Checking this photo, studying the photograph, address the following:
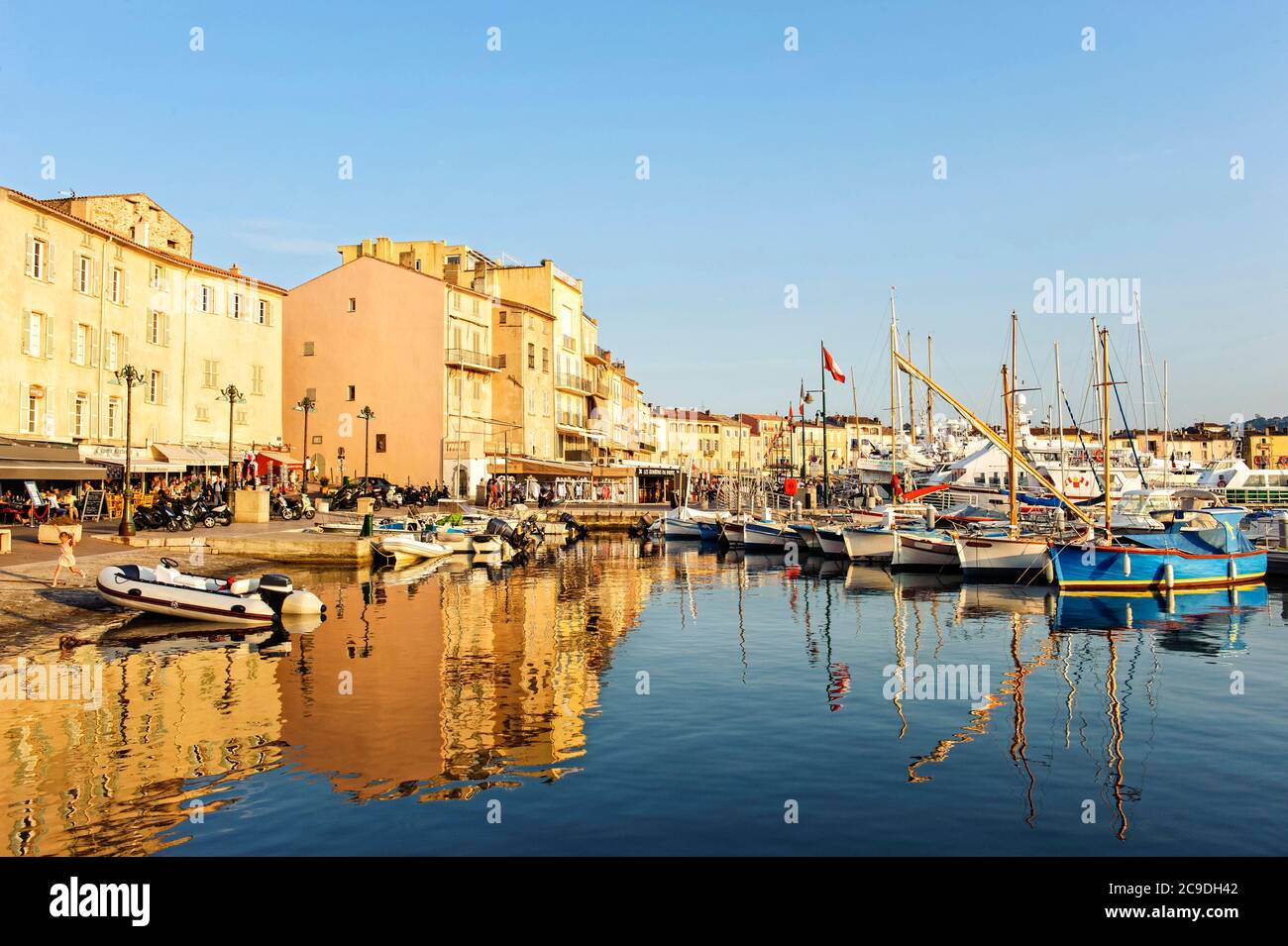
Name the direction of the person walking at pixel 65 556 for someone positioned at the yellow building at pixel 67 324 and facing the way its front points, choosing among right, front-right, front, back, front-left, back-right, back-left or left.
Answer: front-right

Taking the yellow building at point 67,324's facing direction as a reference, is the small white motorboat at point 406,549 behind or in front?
in front

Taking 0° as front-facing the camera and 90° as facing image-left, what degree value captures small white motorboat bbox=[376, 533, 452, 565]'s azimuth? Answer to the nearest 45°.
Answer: approximately 90°

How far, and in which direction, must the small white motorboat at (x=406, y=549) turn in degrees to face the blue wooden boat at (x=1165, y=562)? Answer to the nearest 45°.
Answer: approximately 135° to its left

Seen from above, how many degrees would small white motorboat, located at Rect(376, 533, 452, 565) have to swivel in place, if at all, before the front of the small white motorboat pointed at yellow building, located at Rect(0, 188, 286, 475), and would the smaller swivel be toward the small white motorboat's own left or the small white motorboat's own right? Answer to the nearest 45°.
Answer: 0° — it already faces it

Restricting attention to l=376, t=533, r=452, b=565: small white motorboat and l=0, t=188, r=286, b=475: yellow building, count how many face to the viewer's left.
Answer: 1

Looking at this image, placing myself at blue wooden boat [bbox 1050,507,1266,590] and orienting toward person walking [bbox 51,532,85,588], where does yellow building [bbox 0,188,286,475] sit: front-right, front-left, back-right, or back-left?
front-right

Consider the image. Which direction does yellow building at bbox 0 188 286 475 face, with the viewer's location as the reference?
facing the viewer and to the right of the viewer
